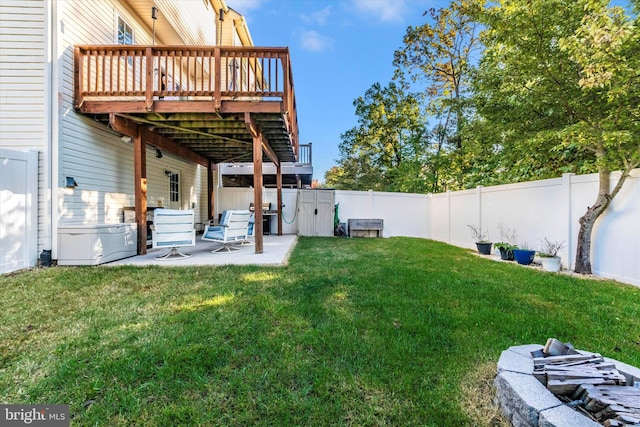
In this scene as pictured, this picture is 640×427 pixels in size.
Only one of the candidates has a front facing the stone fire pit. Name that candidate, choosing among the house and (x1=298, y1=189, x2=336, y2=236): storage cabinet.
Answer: the storage cabinet

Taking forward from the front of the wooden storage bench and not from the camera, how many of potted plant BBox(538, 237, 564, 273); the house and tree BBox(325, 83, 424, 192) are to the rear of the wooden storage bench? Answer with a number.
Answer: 1

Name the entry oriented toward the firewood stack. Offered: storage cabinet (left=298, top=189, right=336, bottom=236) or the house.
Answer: the storage cabinet

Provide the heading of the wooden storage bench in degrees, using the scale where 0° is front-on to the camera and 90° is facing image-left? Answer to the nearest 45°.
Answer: approximately 0°

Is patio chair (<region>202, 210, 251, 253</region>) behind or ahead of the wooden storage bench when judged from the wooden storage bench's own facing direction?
ahead

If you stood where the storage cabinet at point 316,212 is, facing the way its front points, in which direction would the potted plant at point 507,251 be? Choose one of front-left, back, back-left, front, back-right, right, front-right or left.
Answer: front-left
